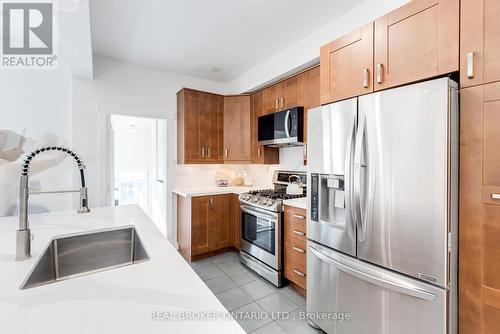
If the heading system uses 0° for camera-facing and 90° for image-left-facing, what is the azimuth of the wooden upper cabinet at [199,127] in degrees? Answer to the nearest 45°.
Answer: approximately 315°

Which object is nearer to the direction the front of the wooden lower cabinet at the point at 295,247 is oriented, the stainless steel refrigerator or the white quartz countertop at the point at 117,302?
the white quartz countertop

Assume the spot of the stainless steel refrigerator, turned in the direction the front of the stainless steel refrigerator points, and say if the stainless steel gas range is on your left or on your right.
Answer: on your right

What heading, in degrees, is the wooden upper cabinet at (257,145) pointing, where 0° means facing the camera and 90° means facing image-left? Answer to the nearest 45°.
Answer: approximately 45°

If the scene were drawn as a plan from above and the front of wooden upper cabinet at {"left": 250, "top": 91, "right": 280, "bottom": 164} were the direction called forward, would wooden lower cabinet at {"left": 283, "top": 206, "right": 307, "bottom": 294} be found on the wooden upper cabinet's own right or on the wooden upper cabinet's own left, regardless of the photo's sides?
on the wooden upper cabinet's own left

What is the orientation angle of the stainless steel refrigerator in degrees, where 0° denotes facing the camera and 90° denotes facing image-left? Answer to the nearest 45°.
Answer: approximately 45°

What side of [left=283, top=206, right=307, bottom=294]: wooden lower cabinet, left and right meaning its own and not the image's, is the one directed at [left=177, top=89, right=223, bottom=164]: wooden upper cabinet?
right

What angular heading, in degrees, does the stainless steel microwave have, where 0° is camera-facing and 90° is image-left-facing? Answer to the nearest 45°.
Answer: approximately 45°

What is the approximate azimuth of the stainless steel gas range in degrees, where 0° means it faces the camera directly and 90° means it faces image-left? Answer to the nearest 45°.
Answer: approximately 45°
